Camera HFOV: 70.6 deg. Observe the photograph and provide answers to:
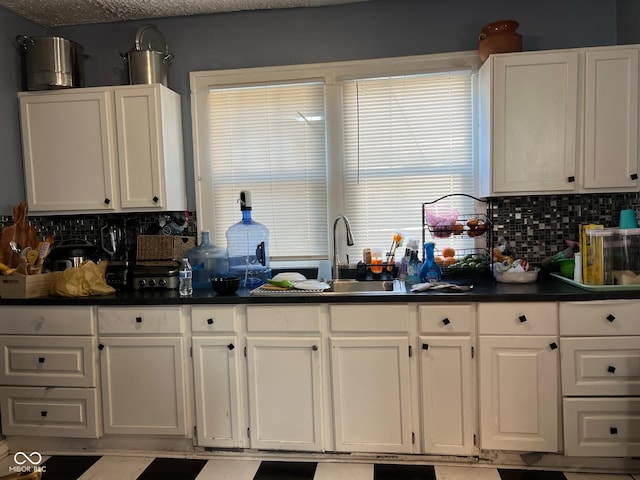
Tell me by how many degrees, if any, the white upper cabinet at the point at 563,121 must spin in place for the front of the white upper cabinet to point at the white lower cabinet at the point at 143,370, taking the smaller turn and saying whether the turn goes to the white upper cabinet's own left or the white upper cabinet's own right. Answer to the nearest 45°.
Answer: approximately 45° to the white upper cabinet's own right

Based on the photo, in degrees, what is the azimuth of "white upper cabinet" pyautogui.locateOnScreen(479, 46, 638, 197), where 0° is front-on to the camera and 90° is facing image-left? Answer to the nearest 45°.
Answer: approximately 0°

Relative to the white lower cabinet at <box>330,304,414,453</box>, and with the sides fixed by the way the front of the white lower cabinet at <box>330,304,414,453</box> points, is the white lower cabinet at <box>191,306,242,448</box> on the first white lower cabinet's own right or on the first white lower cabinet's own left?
on the first white lower cabinet's own right

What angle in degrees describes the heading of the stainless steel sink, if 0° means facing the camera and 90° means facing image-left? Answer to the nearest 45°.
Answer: approximately 0°

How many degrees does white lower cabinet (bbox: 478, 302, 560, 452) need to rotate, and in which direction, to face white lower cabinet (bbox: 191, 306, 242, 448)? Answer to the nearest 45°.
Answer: approximately 90° to its right

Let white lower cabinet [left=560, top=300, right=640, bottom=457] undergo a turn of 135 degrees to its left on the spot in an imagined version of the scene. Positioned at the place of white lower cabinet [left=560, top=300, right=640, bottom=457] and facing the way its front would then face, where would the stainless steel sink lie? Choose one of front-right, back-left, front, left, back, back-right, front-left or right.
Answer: back-left

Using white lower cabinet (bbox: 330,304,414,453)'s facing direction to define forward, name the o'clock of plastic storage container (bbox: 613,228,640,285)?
The plastic storage container is roughly at 9 o'clock from the white lower cabinet.

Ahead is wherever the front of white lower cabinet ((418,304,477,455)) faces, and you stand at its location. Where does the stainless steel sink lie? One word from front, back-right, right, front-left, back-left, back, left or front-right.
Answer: back-right

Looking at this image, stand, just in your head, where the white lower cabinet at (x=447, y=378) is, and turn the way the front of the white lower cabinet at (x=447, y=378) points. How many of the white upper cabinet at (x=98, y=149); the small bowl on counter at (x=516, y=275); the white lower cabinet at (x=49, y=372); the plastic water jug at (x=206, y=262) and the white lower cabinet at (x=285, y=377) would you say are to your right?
4

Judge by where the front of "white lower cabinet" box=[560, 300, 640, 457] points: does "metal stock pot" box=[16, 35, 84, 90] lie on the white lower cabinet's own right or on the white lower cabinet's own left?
on the white lower cabinet's own right
